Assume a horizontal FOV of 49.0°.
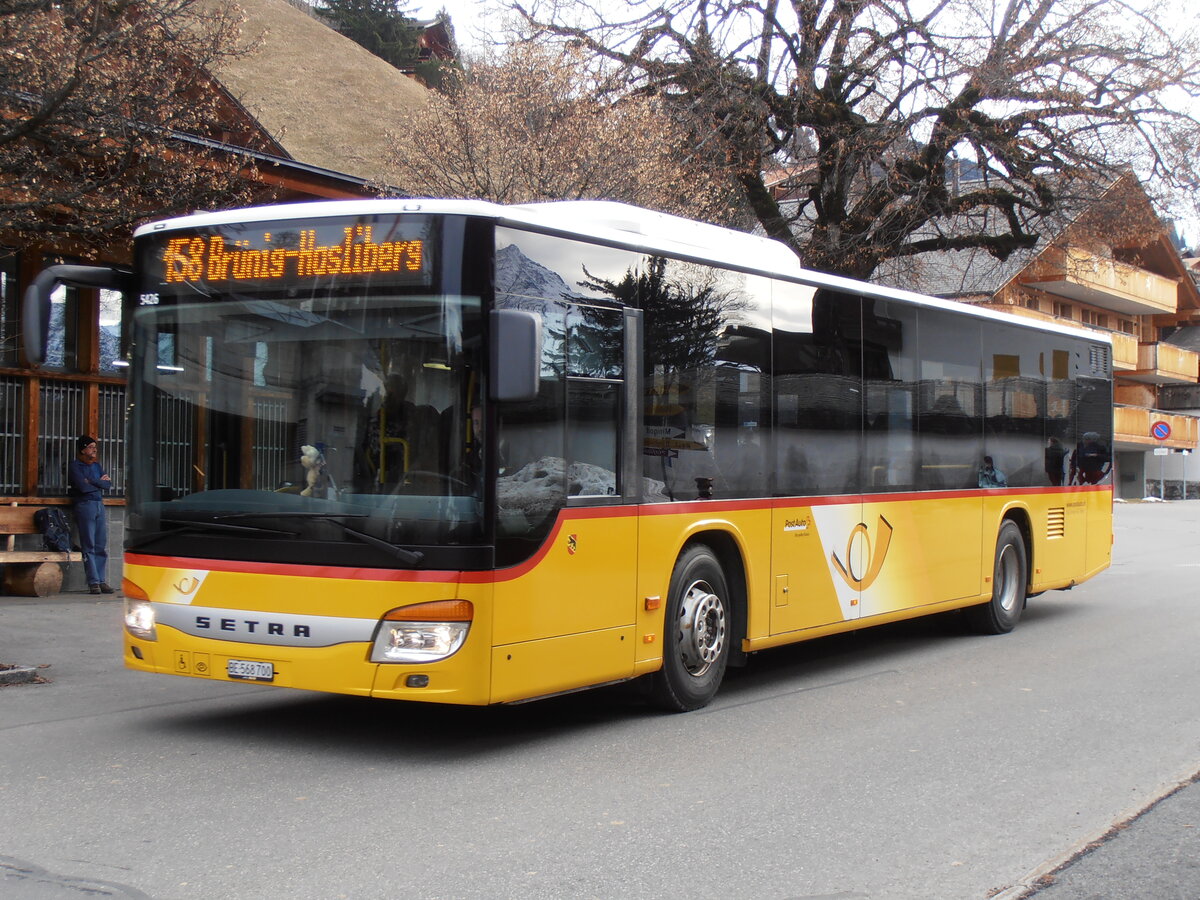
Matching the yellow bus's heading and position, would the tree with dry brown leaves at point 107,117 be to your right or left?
on your right

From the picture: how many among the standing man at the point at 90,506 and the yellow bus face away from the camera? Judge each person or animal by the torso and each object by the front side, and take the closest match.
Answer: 0

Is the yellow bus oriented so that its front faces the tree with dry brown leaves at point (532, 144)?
no

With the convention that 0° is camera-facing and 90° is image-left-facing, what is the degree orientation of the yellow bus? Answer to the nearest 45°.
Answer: approximately 45°

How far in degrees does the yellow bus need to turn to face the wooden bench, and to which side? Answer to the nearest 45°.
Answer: approximately 90° to its right

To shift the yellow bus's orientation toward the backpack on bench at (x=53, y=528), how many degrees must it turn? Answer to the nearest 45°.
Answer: approximately 90° to its right

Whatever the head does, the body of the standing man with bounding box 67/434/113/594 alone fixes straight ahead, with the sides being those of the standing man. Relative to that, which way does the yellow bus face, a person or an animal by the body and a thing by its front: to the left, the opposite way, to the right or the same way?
to the right

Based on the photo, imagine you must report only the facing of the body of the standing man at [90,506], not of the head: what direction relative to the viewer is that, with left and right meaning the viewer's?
facing the viewer and to the right of the viewer
